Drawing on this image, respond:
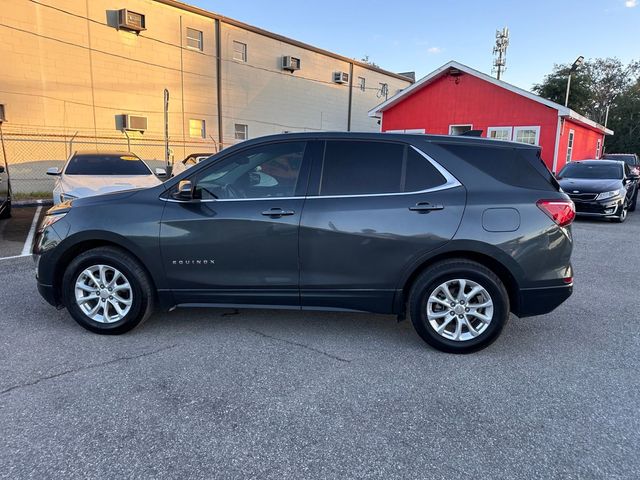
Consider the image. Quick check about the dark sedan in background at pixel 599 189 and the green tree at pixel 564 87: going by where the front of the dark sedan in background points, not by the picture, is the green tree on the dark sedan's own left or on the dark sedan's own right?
on the dark sedan's own right

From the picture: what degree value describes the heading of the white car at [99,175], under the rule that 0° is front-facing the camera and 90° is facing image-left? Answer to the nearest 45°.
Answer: approximately 0°

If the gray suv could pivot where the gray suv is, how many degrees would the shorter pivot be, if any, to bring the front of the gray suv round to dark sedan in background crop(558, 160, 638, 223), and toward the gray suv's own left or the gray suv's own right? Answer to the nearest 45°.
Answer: approximately 135° to the gray suv's own right

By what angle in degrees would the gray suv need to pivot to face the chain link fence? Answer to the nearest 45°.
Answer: approximately 45° to its right

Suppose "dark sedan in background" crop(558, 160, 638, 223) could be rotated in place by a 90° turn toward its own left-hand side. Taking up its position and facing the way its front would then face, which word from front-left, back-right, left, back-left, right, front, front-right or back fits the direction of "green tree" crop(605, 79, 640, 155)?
back-left

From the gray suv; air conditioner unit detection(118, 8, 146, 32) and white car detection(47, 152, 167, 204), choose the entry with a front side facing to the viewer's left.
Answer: the gray suv

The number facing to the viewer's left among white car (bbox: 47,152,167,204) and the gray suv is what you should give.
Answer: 1

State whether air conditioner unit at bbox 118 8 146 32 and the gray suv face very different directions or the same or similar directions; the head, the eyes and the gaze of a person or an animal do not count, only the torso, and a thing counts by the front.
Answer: very different directions

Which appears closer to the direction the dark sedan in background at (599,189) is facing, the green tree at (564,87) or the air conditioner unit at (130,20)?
the air conditioner unit

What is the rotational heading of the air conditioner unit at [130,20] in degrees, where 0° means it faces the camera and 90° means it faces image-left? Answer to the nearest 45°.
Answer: approximately 315°

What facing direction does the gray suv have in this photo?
to the viewer's left
